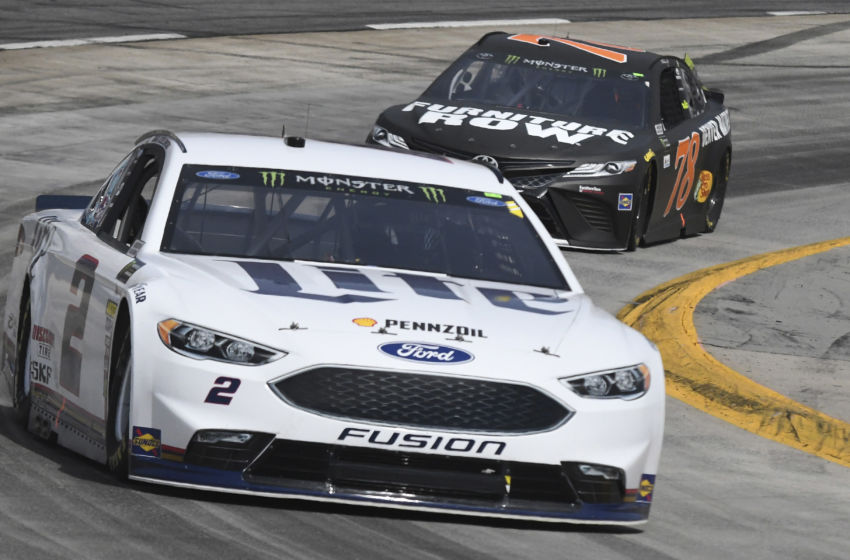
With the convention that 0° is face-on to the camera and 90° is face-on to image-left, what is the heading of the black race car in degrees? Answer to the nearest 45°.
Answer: approximately 45°

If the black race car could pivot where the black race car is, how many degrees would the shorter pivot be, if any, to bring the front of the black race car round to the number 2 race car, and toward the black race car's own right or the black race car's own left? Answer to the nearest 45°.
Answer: approximately 45° to the black race car's own left
